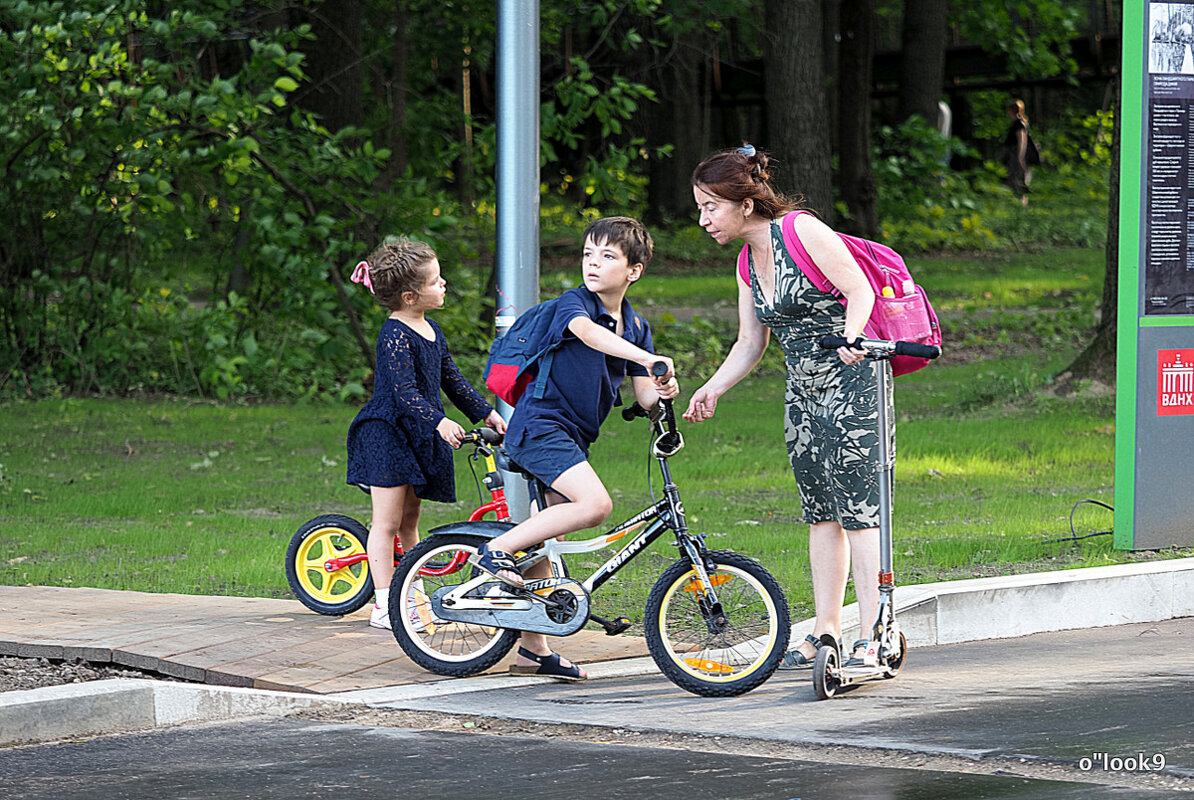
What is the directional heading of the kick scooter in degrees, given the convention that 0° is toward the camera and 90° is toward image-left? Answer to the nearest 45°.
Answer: approximately 225°

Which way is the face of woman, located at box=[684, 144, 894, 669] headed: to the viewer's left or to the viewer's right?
to the viewer's left

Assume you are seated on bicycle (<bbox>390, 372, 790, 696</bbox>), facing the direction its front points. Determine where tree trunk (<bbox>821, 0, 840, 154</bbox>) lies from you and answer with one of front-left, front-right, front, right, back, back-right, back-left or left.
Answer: left

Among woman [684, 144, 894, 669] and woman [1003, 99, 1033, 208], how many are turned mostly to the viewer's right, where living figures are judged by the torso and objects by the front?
0

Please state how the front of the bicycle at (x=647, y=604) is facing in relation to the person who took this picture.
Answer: facing to the right of the viewer

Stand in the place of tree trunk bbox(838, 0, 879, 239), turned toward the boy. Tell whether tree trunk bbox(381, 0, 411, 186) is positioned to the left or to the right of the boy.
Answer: right

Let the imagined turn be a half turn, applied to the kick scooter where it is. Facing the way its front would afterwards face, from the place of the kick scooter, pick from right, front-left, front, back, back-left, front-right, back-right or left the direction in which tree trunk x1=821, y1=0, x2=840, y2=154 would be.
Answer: back-right

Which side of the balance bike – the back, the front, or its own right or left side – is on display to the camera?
right

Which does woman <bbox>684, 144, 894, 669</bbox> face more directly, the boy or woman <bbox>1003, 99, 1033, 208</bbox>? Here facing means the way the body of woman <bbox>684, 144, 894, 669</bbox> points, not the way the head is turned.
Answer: the boy

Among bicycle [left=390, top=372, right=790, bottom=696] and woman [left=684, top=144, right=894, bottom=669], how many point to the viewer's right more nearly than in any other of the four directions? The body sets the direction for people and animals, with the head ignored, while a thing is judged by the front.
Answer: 1
